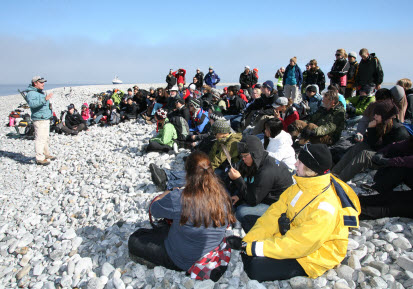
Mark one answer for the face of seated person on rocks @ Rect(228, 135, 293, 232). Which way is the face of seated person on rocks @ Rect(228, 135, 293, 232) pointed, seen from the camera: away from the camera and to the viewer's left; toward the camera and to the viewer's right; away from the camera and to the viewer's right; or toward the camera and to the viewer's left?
toward the camera and to the viewer's left

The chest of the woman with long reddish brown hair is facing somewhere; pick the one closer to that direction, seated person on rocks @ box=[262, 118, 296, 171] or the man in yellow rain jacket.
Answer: the seated person on rocks

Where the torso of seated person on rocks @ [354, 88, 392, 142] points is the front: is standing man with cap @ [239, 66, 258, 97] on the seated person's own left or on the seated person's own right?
on the seated person's own right

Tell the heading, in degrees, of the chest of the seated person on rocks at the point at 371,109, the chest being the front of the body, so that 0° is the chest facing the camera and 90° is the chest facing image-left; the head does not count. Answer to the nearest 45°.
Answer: approximately 90°

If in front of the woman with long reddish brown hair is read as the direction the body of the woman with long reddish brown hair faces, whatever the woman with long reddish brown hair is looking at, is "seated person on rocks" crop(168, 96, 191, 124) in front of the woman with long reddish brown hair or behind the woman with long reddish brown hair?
in front

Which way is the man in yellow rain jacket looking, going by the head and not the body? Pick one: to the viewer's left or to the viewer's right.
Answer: to the viewer's left

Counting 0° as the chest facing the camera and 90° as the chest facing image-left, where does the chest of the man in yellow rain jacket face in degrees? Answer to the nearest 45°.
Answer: approximately 90°

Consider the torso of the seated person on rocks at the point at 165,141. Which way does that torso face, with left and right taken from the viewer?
facing to the left of the viewer

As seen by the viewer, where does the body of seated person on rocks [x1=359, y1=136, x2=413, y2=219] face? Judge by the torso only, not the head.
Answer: to the viewer's left

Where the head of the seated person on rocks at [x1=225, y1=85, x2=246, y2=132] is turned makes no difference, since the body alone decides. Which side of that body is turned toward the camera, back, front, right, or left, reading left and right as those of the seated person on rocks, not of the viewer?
left

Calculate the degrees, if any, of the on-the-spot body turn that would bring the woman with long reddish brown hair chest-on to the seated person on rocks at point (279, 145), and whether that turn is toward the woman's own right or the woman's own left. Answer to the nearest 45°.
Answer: approximately 90° to the woman's own right
